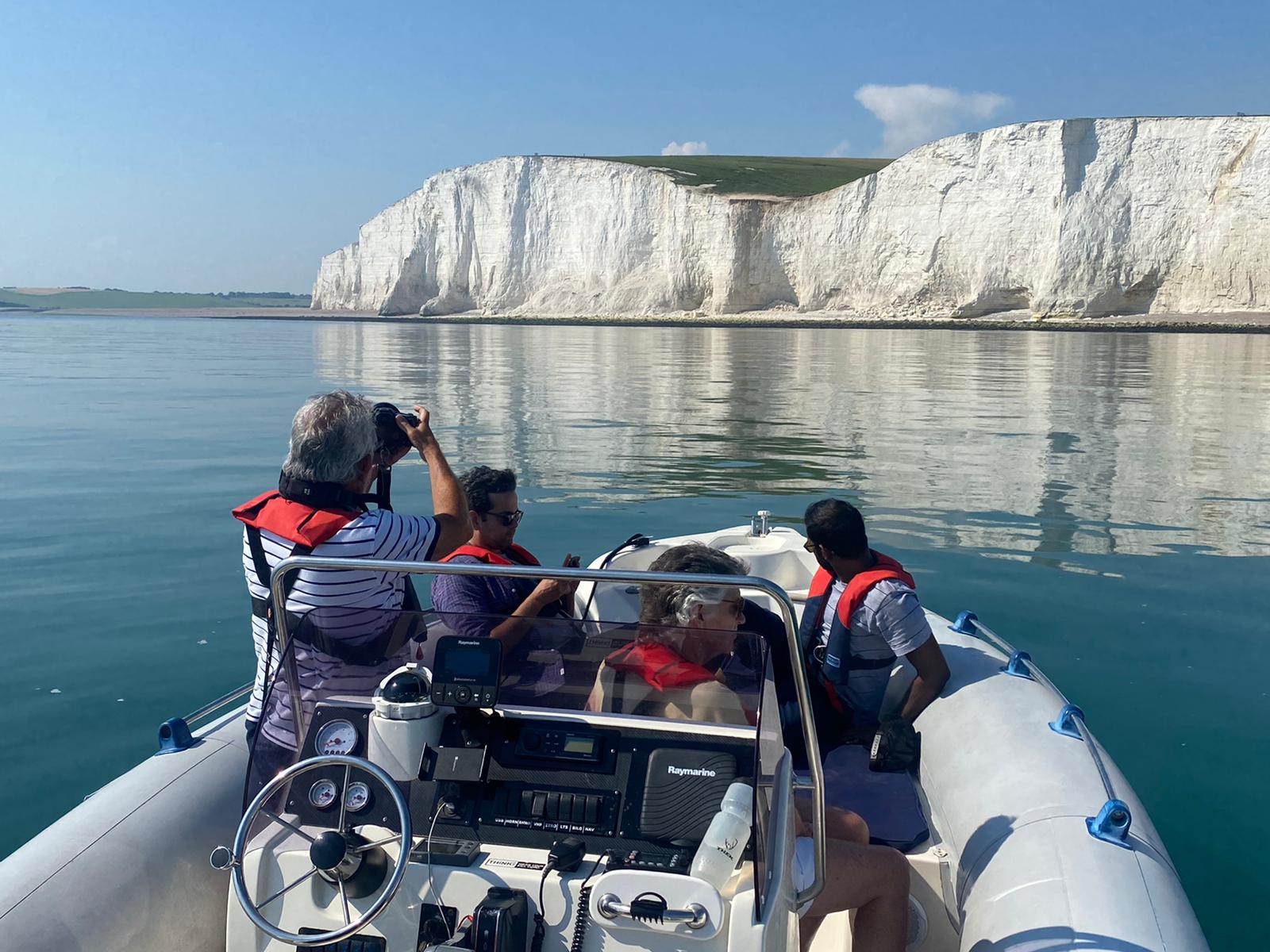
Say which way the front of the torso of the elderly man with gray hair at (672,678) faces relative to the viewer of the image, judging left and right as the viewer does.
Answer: facing away from the viewer and to the right of the viewer

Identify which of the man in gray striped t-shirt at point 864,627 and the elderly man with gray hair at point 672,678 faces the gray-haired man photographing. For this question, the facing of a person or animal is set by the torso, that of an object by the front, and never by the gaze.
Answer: the man in gray striped t-shirt

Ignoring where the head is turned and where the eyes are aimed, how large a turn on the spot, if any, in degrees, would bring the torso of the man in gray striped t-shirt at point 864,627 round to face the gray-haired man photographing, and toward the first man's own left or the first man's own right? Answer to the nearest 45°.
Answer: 0° — they already face them

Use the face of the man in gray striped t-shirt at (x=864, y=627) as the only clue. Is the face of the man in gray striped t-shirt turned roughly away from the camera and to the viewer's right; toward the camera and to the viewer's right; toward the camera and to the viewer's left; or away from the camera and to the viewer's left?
away from the camera and to the viewer's left

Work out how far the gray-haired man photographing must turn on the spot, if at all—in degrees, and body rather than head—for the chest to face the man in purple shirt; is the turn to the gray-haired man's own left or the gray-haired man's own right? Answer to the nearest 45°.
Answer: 0° — they already face them

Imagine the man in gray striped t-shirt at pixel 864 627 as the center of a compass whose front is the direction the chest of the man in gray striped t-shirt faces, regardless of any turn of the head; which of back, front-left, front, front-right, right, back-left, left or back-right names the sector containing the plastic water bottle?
front-left

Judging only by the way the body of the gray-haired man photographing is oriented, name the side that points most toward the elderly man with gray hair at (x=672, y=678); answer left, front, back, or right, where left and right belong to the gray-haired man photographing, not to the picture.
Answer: right

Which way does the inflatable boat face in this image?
away from the camera

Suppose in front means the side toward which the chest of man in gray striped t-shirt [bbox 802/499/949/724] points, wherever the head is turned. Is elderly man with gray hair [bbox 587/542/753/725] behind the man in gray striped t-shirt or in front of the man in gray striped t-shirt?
in front

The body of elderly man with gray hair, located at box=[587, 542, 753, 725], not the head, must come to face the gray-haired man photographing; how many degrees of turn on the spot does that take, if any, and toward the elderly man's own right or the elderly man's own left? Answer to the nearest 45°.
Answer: approximately 90° to the elderly man's own left
